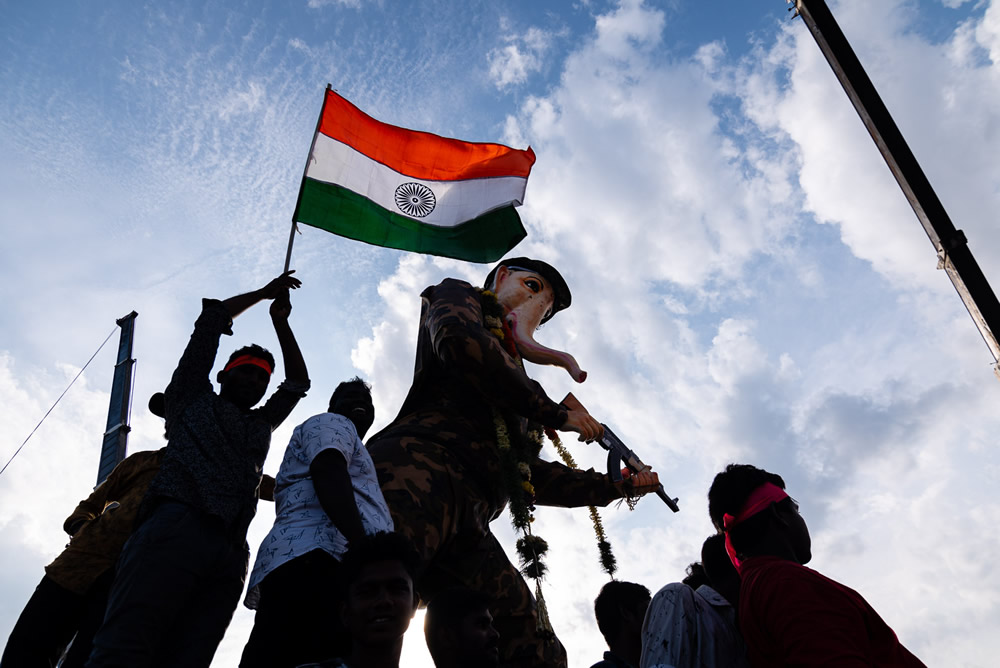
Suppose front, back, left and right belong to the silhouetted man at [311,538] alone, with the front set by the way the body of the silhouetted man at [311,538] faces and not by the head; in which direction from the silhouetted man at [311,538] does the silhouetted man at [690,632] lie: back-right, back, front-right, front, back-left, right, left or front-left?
front

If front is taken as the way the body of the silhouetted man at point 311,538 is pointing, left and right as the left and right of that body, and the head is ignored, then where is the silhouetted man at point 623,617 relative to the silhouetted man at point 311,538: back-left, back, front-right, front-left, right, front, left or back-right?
front-left

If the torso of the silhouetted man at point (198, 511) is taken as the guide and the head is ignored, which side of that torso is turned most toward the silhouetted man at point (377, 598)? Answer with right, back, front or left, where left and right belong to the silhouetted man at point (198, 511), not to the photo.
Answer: front

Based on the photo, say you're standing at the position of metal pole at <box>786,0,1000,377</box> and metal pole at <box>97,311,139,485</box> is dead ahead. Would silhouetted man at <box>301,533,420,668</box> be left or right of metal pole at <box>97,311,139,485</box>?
left

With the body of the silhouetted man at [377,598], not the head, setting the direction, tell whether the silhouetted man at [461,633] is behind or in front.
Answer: behind

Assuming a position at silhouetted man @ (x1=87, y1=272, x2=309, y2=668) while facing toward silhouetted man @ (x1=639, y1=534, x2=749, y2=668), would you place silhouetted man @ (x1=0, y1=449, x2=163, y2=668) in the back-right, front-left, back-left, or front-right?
back-left

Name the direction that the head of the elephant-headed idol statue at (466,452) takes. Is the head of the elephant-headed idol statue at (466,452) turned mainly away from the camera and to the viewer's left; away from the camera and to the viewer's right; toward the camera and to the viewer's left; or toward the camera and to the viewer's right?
toward the camera and to the viewer's right

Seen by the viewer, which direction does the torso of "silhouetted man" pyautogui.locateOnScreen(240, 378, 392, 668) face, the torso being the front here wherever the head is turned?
to the viewer's right

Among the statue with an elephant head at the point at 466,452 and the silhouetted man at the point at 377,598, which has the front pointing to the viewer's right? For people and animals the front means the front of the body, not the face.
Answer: the statue with an elephant head at the point at 466,452

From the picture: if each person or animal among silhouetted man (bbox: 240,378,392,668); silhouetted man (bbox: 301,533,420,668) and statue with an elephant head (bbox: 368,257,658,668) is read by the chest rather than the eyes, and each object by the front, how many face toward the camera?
1

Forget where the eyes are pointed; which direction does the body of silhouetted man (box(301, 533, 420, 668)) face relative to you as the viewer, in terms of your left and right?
facing the viewer

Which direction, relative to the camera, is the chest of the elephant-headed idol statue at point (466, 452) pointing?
to the viewer's right

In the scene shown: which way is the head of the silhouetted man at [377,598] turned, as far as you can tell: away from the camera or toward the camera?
toward the camera

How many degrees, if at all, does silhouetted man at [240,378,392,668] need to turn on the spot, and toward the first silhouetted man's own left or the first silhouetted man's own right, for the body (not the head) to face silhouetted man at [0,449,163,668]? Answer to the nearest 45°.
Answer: approximately 135° to the first silhouetted man's own left
